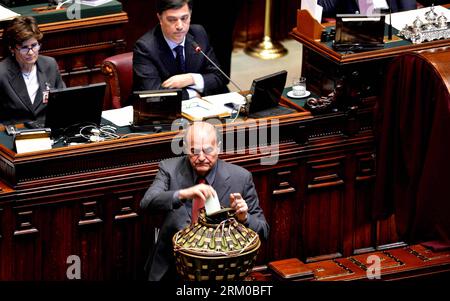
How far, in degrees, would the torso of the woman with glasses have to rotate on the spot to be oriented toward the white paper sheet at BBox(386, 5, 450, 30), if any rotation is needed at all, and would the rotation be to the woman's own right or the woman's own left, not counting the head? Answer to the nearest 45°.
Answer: approximately 45° to the woman's own left

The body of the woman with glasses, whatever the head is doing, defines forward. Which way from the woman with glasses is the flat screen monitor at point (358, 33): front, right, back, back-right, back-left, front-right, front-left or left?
front-left

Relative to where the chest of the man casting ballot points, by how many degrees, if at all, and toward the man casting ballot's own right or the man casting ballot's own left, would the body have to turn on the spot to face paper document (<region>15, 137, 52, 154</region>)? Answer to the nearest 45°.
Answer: approximately 90° to the man casting ballot's own right

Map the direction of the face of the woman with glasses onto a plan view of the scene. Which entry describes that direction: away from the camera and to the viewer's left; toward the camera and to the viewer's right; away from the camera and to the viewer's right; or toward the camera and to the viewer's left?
toward the camera and to the viewer's right

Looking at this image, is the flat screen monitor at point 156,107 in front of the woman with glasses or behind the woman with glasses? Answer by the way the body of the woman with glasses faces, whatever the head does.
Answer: in front

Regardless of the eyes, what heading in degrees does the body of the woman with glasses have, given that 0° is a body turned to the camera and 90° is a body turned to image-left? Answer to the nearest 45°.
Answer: approximately 315°

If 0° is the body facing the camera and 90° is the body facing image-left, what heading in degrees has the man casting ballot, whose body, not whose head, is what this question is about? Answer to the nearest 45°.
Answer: approximately 0°

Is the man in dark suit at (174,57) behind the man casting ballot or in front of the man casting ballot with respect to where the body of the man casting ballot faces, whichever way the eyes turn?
behind

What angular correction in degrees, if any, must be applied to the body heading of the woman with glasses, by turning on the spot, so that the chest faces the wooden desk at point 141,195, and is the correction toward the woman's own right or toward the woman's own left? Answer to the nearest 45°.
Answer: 0° — they already face it

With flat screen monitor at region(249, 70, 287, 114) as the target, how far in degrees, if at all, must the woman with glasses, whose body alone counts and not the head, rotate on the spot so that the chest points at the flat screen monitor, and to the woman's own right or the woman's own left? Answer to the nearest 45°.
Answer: approximately 45° to the woman's own left
